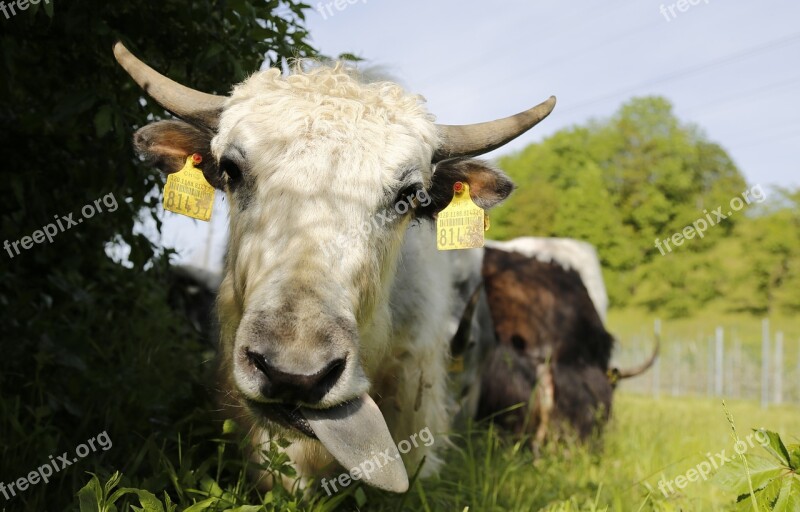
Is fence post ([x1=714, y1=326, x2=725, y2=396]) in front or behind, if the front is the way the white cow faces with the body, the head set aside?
behind

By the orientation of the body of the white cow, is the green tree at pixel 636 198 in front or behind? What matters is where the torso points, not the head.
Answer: behind

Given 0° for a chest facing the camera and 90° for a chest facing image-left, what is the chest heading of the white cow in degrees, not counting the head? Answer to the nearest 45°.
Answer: approximately 0°

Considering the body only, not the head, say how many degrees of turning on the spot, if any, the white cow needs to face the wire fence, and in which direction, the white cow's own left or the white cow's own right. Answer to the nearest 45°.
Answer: approximately 135° to the white cow's own left

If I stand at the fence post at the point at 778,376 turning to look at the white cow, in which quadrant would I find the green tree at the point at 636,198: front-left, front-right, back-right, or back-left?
back-right

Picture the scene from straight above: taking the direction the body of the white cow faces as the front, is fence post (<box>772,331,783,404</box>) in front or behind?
behind

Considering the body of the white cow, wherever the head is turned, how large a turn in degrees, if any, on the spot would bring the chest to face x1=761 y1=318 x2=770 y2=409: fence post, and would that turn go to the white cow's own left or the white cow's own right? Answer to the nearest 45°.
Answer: approximately 135° to the white cow's own left
